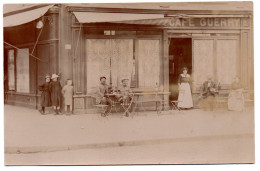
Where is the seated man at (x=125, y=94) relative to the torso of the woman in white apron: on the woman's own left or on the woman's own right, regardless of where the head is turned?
on the woman's own right

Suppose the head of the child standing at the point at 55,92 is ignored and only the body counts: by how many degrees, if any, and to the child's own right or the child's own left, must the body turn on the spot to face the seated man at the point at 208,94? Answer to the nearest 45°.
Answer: approximately 90° to the child's own left

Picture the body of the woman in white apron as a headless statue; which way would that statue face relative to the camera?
toward the camera

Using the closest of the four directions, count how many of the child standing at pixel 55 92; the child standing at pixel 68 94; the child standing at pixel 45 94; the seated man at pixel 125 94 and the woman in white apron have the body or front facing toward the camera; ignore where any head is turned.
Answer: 5

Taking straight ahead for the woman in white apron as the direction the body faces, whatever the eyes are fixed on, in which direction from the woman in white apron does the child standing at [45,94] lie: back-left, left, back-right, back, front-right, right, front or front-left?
right

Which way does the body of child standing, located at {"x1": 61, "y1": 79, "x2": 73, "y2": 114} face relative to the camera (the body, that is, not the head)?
toward the camera

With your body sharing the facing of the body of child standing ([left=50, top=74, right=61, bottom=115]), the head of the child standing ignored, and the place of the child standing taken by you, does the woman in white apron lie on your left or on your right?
on your left

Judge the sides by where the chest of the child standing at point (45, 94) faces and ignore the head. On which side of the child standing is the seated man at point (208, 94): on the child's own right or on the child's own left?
on the child's own left

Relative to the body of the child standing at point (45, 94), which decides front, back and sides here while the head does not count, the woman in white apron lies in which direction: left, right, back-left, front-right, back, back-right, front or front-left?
left

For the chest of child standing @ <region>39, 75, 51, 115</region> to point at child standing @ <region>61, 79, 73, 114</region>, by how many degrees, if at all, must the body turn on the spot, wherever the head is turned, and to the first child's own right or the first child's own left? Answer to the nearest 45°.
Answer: approximately 90° to the first child's own left

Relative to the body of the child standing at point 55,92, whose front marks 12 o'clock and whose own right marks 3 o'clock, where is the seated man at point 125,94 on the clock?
The seated man is roughly at 9 o'clock from the child standing.

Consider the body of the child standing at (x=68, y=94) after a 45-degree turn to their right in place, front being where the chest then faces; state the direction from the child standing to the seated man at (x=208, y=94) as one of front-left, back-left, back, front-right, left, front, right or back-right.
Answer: back-left

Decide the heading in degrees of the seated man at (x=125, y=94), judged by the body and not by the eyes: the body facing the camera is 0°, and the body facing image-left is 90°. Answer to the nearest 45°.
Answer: approximately 0°

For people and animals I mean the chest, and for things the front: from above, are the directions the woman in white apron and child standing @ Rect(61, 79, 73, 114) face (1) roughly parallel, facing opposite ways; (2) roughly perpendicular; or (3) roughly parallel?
roughly parallel

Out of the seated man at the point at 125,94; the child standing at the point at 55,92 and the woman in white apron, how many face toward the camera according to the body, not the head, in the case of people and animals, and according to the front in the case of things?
3

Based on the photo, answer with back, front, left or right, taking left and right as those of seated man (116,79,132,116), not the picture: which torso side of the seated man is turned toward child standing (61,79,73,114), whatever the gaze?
right

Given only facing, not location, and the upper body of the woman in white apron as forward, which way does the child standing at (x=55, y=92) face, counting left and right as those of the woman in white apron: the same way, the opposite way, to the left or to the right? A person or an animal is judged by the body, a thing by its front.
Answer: the same way

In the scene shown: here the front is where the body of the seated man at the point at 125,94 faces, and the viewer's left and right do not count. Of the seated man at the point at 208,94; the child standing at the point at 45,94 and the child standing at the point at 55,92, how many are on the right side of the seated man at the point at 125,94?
2

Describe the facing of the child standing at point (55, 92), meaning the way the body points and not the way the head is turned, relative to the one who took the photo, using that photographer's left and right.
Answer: facing the viewer

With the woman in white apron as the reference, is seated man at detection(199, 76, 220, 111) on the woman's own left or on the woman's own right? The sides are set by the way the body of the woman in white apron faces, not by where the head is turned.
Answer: on the woman's own left
